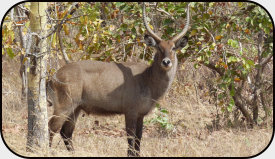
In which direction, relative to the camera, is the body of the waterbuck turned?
to the viewer's right

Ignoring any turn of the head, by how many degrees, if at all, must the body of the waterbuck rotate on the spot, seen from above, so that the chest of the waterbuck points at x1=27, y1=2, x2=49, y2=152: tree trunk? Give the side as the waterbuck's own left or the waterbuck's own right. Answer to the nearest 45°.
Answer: approximately 135° to the waterbuck's own right
